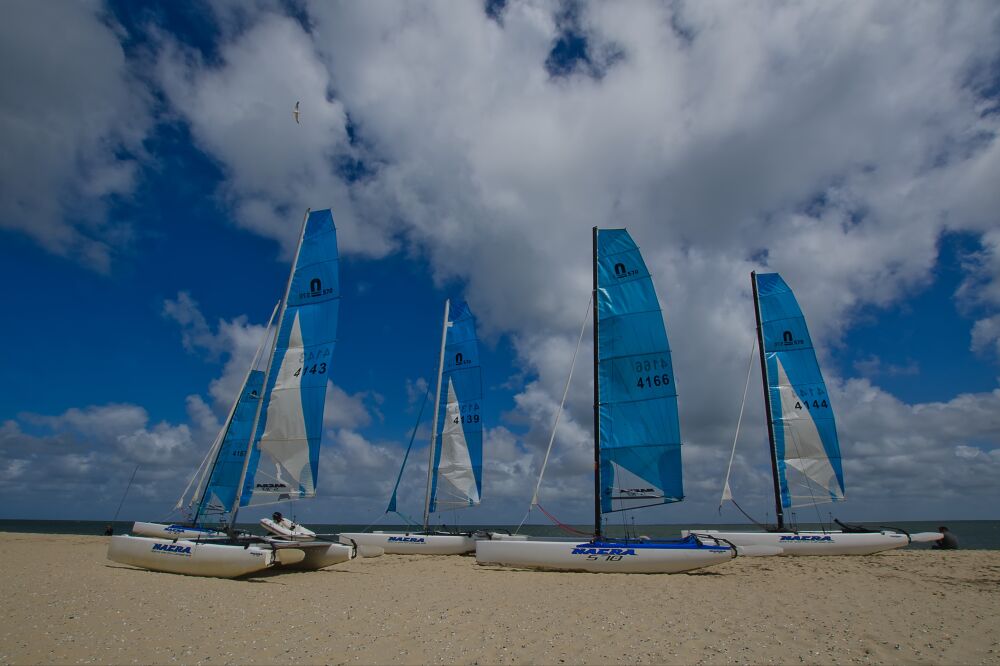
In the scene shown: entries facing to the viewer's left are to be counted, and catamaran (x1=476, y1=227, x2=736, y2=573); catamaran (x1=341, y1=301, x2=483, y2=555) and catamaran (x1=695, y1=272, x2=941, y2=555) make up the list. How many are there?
3

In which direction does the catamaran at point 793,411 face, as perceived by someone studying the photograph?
facing to the left of the viewer

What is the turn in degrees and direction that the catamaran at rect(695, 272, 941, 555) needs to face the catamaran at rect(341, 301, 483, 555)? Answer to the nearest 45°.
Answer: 0° — it already faces it

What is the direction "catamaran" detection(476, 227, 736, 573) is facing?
to the viewer's left

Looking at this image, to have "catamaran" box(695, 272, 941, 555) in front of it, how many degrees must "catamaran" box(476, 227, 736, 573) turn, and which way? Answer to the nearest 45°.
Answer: approximately 135° to its right

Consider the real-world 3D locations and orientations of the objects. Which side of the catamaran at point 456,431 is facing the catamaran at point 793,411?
back

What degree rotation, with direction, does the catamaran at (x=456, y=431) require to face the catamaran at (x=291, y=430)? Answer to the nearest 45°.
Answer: approximately 45° to its left

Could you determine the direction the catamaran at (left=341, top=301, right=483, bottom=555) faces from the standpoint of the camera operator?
facing to the left of the viewer

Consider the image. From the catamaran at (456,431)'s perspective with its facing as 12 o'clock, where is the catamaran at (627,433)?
the catamaran at (627,433) is roughly at 8 o'clock from the catamaran at (456,431).

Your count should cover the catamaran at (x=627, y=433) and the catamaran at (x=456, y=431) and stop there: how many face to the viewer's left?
2

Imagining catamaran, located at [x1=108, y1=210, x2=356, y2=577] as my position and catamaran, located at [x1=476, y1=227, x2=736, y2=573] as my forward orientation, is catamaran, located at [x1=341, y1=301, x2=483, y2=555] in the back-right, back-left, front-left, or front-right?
front-left

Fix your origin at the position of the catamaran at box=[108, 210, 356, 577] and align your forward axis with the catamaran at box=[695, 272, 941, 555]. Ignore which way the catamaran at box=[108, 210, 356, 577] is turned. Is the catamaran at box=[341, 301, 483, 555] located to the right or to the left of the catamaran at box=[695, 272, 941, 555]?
left

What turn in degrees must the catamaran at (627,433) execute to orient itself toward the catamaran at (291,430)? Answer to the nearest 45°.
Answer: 0° — it already faces it
